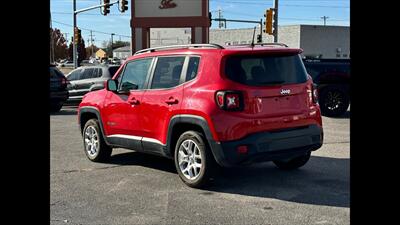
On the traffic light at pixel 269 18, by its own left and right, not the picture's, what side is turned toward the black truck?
left

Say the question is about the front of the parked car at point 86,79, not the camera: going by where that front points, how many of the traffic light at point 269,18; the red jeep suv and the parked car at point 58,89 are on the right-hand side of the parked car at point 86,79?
1

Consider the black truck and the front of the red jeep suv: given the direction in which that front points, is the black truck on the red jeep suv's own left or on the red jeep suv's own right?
on the red jeep suv's own right

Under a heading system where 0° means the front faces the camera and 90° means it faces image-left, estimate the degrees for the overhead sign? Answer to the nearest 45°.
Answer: approximately 0°
